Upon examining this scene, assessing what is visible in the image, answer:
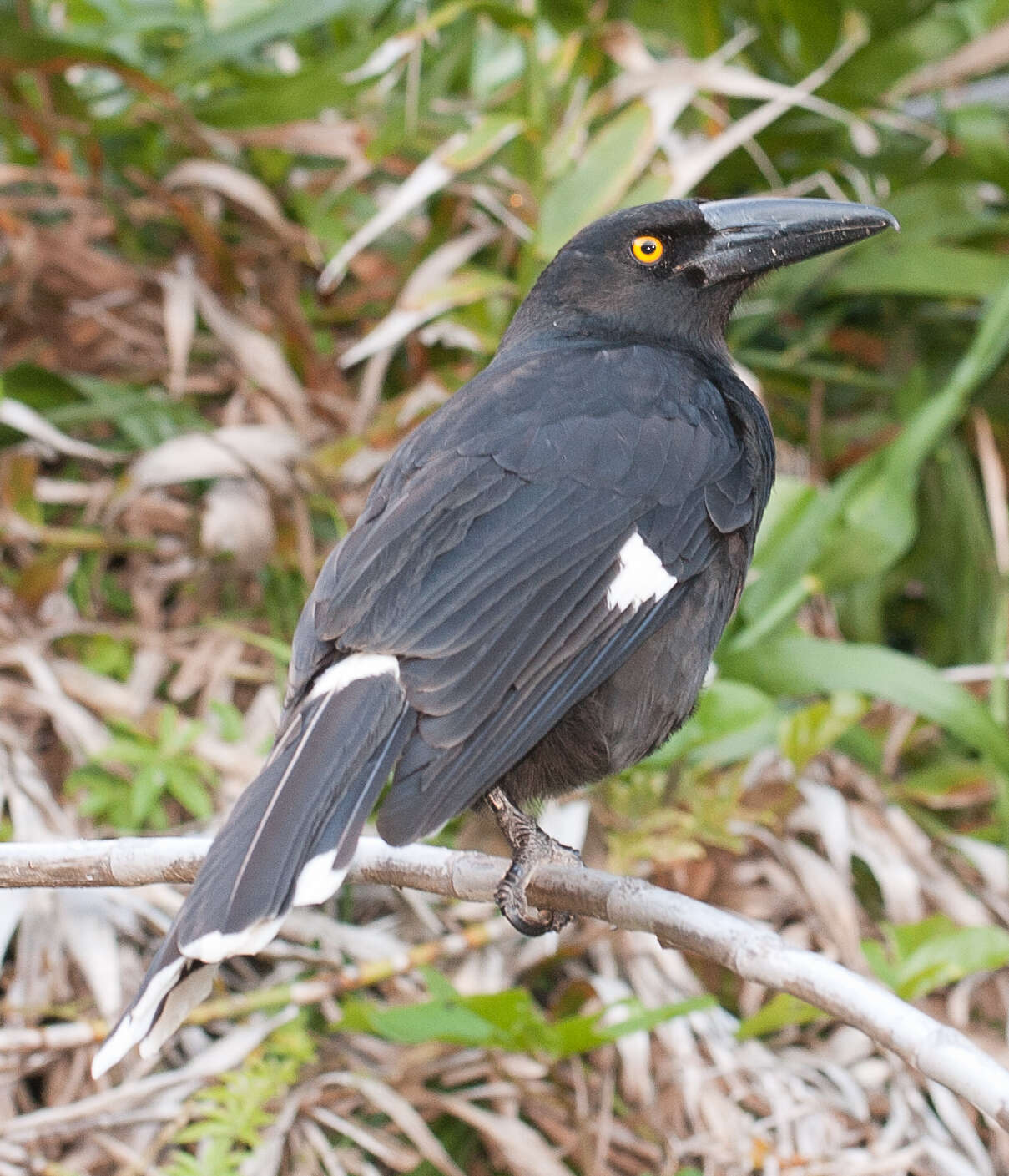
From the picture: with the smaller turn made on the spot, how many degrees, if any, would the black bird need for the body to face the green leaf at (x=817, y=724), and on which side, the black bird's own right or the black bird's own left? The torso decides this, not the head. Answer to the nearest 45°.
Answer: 0° — it already faces it

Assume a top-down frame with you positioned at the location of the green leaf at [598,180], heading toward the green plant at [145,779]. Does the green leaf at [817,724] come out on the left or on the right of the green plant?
left

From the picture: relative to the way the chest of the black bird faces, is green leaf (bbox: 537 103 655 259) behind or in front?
in front

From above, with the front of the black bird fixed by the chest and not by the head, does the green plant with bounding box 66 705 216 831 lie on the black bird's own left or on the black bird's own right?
on the black bird's own left

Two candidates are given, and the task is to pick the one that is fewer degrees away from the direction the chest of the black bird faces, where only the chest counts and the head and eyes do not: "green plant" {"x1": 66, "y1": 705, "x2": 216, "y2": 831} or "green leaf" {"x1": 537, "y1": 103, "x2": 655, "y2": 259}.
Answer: the green leaf

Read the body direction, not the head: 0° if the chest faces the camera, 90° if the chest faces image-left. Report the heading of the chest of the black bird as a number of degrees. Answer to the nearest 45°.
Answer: approximately 225°
